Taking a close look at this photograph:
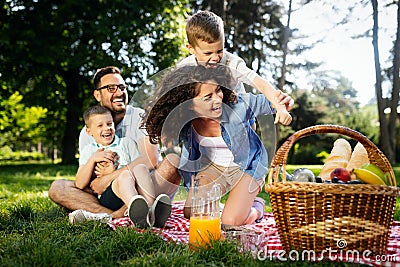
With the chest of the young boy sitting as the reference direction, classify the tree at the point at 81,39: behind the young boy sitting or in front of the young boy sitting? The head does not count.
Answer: behind

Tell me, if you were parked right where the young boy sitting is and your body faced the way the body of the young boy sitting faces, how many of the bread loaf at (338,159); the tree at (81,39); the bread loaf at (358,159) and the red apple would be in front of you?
3

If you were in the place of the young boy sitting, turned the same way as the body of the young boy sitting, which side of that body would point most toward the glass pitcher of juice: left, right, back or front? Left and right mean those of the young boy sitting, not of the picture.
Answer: front

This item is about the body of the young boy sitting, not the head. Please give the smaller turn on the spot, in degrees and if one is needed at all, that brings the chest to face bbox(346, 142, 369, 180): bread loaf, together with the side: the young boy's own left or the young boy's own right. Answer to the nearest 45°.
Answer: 0° — they already face it

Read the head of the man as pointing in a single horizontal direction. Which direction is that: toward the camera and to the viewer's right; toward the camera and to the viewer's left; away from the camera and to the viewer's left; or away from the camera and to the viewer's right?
toward the camera and to the viewer's right

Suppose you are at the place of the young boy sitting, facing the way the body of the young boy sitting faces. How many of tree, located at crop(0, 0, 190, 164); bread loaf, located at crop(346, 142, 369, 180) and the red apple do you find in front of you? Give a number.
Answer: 2

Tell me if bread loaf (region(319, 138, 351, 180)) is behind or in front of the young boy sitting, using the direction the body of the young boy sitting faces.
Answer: in front

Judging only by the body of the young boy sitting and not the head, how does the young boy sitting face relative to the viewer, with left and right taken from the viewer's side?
facing the viewer and to the right of the viewer

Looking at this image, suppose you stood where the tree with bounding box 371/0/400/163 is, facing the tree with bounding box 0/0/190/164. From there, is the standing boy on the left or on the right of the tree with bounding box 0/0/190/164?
left

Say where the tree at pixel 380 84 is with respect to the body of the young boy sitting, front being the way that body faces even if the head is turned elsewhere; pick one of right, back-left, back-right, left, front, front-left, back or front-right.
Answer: left

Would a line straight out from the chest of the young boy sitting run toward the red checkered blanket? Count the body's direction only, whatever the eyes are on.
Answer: yes
